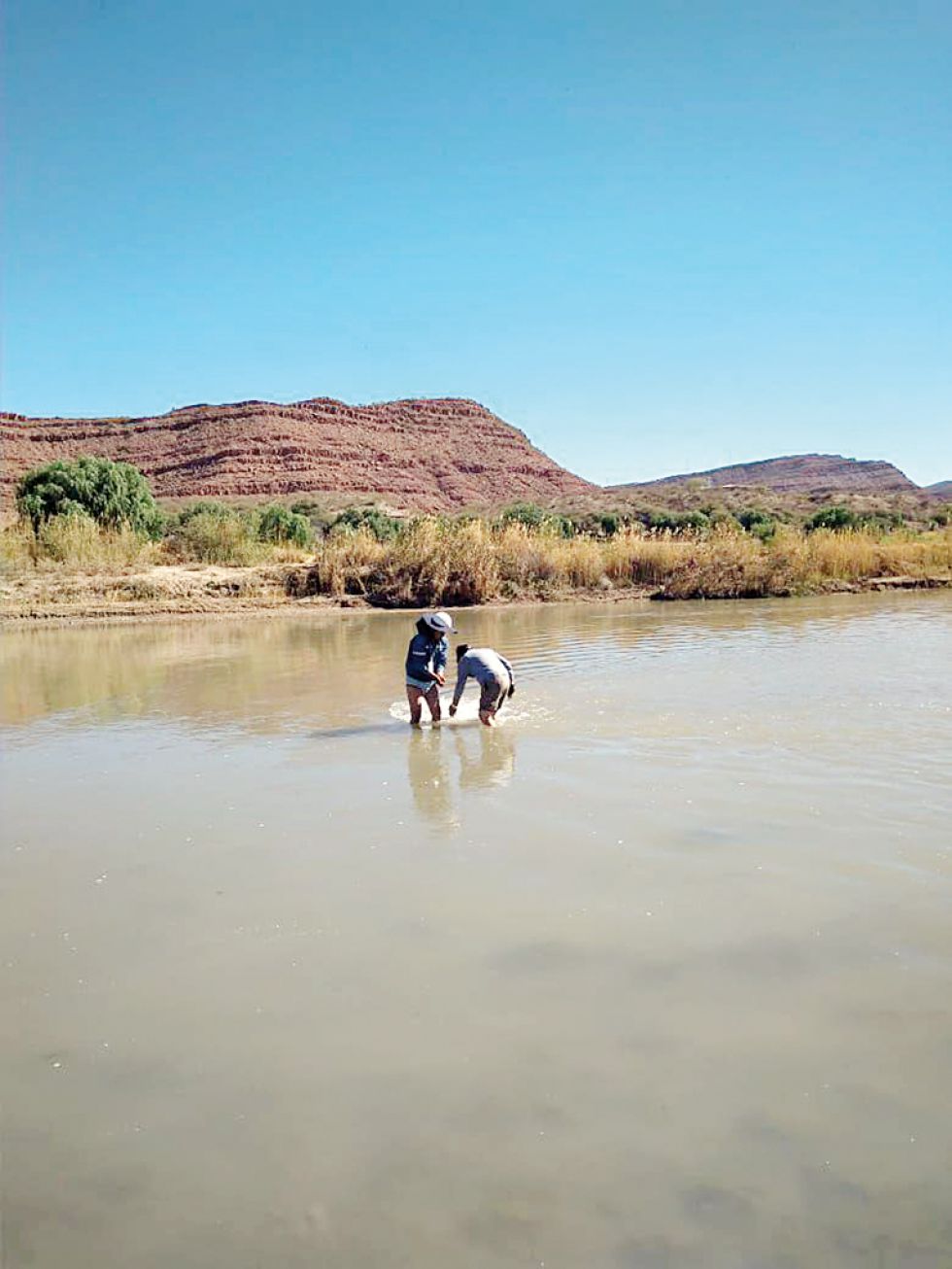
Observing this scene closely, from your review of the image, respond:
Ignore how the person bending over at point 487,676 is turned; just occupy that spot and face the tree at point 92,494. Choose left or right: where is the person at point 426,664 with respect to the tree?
left

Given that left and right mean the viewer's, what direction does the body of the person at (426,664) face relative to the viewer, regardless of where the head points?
facing the viewer and to the right of the viewer

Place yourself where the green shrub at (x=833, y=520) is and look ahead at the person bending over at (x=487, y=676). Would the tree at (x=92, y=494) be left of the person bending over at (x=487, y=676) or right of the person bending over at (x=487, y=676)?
right

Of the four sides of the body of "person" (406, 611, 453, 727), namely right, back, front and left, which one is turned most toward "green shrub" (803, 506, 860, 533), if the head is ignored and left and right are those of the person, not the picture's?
left

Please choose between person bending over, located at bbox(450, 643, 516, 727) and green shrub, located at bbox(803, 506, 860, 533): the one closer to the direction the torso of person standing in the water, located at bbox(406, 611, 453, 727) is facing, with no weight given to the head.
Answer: the person bending over

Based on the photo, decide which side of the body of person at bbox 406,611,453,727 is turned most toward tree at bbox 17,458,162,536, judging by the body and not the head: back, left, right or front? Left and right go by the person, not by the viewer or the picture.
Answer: back

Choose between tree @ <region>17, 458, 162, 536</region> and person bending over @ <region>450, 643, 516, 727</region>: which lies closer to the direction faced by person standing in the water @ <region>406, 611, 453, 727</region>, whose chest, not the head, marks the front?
the person bending over

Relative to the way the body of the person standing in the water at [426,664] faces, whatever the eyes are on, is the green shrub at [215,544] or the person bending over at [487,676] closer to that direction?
the person bending over

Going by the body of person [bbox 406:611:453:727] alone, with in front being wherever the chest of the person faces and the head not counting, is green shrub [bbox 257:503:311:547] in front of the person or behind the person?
behind
